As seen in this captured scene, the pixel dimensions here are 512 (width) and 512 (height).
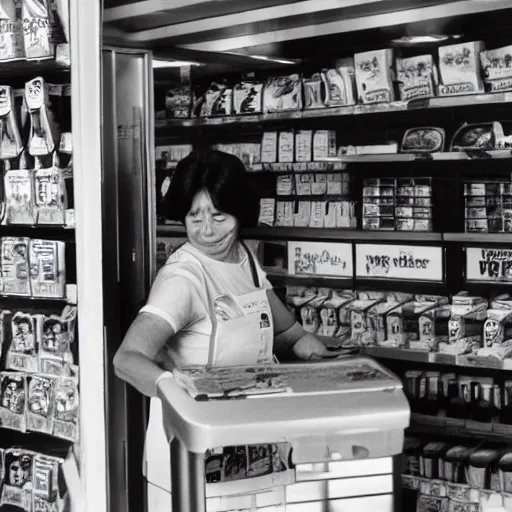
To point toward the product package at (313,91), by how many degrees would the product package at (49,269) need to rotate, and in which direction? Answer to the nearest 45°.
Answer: approximately 90° to its left

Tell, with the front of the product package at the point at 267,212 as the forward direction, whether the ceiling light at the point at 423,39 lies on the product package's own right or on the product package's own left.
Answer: on the product package's own left

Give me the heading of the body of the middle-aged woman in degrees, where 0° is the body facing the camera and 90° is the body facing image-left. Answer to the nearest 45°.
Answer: approximately 315°

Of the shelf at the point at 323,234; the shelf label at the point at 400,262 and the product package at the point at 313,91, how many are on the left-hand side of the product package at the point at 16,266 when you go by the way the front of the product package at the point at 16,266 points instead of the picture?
3

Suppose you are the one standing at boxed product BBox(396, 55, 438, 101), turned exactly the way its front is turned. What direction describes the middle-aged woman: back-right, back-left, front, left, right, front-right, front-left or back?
front-right
